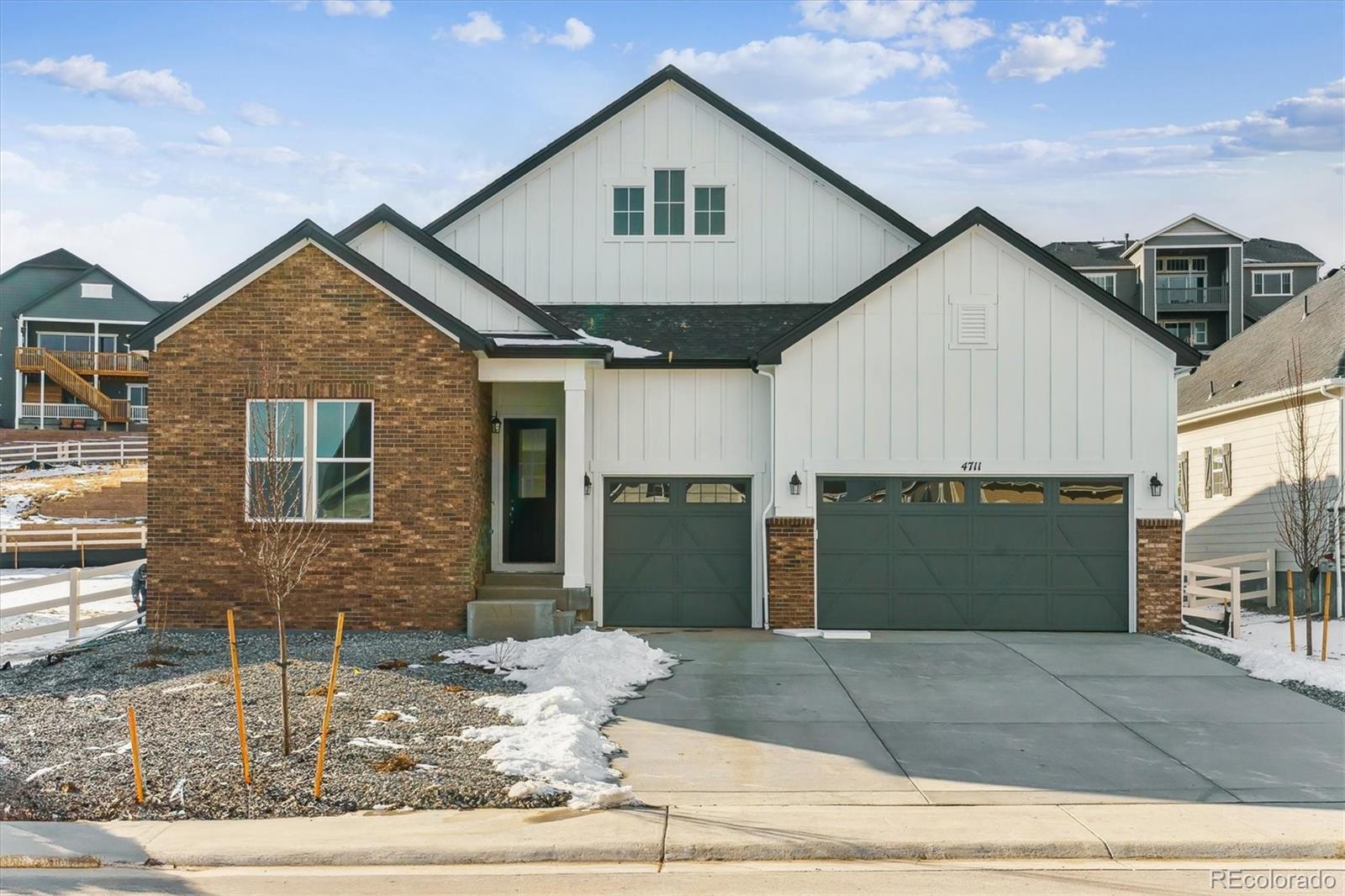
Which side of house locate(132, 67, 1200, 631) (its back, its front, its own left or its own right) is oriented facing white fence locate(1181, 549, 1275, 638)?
left

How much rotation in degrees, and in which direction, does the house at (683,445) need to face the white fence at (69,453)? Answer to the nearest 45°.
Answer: approximately 135° to its right

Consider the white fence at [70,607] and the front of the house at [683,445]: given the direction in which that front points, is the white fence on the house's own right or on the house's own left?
on the house's own right

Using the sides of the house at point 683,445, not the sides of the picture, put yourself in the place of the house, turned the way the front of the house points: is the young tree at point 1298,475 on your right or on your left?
on your left

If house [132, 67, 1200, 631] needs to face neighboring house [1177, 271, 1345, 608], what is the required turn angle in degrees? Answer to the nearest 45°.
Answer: approximately 135° to its left

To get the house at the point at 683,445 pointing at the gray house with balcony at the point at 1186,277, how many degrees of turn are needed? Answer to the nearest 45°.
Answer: approximately 135° to its left

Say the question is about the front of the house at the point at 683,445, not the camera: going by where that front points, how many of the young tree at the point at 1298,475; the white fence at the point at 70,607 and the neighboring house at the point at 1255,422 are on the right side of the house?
1

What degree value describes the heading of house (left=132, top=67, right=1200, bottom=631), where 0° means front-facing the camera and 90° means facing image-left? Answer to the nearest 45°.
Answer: approximately 0°
